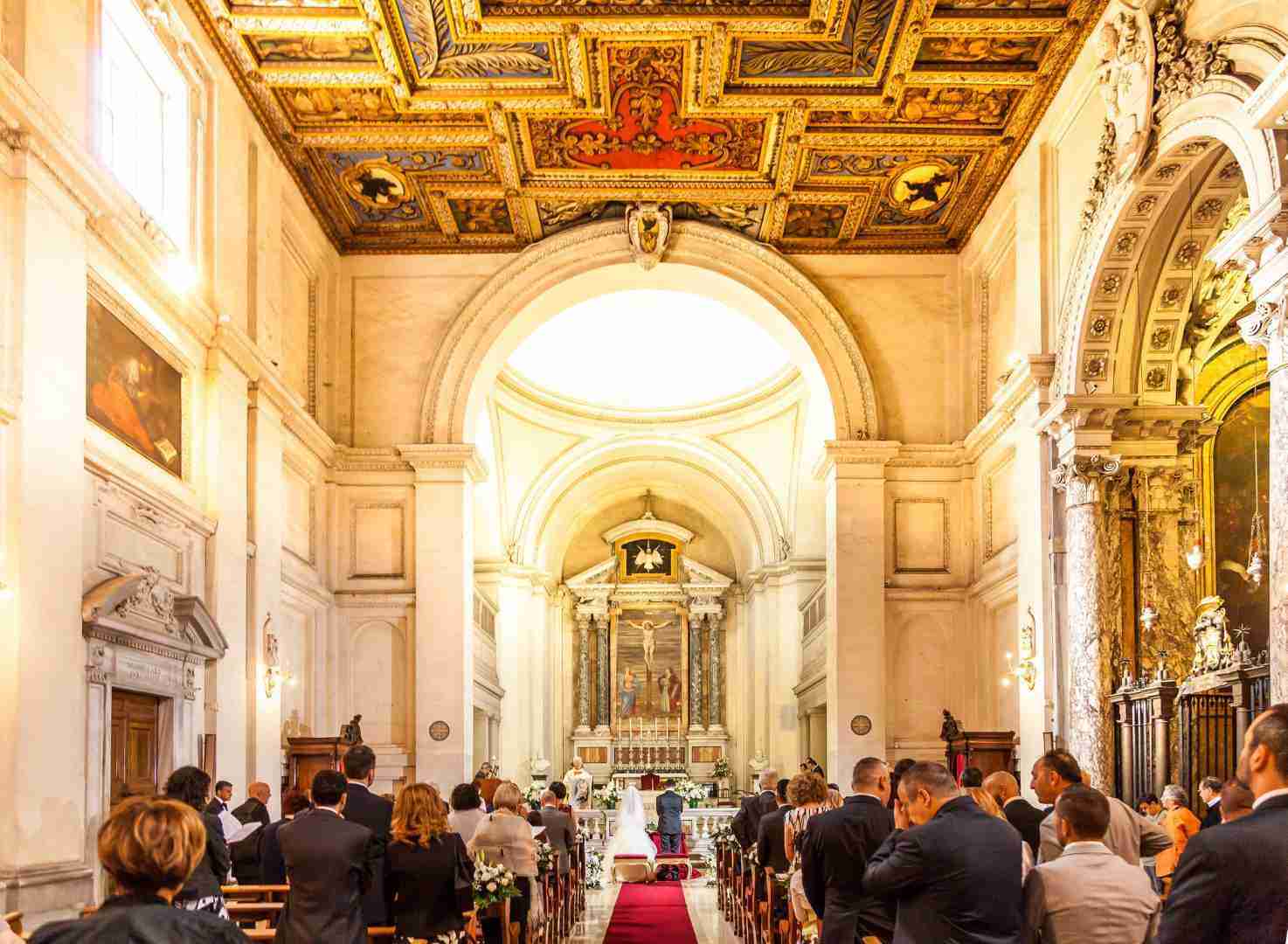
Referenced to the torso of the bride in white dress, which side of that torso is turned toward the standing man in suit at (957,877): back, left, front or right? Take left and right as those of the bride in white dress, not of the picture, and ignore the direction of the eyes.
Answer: back

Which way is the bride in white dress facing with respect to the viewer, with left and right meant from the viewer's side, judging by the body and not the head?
facing away from the viewer

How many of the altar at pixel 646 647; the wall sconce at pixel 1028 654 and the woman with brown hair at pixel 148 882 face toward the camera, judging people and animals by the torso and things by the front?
1

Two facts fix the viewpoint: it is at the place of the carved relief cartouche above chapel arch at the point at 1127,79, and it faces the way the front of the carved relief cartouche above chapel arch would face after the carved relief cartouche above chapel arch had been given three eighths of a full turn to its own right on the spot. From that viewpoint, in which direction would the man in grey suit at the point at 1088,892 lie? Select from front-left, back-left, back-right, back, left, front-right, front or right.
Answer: back

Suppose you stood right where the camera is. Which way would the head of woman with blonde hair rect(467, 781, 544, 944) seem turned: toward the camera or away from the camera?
away from the camera

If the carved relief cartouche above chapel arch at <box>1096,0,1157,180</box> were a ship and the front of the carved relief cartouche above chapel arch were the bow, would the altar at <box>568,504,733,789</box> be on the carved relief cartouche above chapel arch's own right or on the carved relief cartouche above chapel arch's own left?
on the carved relief cartouche above chapel arch's own right

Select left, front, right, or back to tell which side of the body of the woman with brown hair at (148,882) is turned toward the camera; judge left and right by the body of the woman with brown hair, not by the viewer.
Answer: back

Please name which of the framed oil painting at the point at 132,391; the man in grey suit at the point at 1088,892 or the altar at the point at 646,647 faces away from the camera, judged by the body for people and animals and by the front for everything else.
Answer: the man in grey suit

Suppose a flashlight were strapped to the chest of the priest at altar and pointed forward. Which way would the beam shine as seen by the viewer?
toward the camera

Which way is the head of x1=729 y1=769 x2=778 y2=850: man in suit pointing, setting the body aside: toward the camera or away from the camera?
away from the camera

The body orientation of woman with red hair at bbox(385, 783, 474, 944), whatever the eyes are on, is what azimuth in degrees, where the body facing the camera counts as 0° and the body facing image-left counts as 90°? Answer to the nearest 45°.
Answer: approximately 180°

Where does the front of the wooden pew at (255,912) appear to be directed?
away from the camera

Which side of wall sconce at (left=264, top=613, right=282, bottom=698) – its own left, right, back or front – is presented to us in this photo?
right

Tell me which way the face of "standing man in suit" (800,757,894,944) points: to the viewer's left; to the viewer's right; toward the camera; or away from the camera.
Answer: away from the camera

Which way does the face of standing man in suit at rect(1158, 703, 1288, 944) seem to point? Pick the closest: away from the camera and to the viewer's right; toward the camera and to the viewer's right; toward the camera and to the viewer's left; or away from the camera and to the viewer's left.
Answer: away from the camera and to the viewer's left

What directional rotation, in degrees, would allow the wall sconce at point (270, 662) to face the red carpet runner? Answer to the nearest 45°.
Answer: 0° — it already faces it

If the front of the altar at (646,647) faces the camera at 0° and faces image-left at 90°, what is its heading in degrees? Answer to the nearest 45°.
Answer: approximately 0°

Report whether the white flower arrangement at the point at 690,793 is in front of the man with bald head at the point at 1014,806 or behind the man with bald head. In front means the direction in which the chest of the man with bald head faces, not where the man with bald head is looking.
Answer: in front
